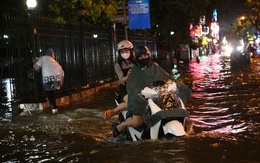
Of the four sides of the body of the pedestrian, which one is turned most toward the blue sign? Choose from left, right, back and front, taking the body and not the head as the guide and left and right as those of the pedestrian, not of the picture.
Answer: right

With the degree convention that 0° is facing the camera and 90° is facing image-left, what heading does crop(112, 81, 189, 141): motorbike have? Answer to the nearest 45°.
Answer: approximately 315°

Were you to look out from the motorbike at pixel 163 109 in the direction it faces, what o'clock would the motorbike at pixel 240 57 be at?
the motorbike at pixel 240 57 is roughly at 8 o'clock from the motorbike at pixel 163 109.

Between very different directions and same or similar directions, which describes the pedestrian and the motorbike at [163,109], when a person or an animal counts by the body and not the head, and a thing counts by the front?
very different directions

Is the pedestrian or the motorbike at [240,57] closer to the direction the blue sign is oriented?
the pedestrian

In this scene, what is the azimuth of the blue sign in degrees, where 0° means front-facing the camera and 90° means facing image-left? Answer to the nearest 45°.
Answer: approximately 0°

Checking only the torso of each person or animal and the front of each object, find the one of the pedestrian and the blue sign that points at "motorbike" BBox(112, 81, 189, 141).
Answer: the blue sign

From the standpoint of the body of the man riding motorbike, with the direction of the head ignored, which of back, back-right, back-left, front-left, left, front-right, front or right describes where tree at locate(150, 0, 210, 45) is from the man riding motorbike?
back-left

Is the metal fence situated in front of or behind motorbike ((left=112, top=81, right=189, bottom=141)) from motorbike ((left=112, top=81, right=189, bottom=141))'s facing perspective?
behind

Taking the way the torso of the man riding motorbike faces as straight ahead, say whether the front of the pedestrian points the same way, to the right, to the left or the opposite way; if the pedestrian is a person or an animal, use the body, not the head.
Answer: the opposite way

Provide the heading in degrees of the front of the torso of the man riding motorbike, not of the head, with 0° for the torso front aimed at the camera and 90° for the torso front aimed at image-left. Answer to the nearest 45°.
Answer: approximately 315°

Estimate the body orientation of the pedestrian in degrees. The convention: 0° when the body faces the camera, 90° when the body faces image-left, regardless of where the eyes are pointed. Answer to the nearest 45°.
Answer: approximately 135°

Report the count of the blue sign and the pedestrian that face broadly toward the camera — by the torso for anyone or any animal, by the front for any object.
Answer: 1
